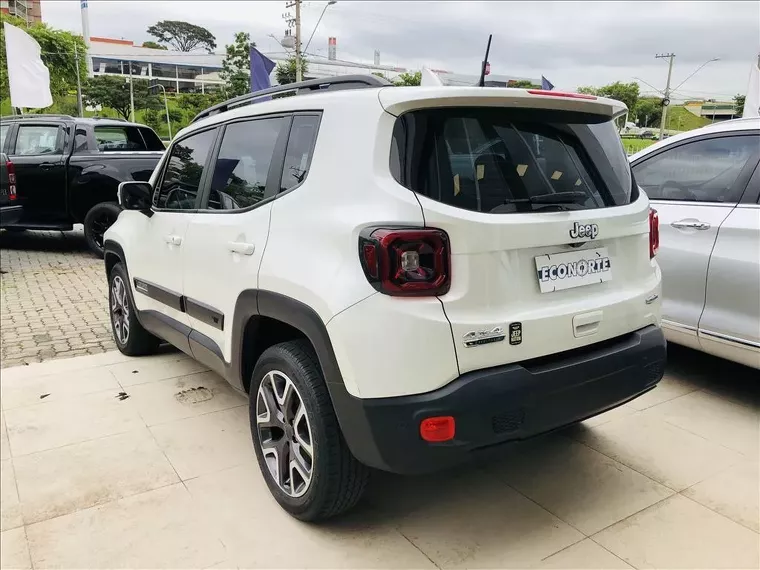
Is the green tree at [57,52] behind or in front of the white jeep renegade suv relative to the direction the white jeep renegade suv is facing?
in front

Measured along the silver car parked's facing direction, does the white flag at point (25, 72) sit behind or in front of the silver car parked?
in front

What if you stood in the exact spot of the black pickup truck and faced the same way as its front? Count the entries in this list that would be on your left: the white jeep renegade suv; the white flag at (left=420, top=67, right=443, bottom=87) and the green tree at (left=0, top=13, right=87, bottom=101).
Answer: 2

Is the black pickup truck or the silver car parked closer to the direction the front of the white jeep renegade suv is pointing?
the black pickup truck

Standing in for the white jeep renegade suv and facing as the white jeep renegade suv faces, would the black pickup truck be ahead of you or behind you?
ahead

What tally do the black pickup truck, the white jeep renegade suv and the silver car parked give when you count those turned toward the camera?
0

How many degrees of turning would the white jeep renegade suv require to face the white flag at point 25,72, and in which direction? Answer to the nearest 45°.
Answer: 0° — it already faces it

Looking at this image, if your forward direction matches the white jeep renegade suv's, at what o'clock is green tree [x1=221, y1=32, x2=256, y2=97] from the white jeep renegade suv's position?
The green tree is roughly at 1 o'clock from the white jeep renegade suv.

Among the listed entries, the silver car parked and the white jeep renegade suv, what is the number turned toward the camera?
0

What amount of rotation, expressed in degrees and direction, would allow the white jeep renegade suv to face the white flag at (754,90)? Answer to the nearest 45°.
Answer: approximately 90° to its right

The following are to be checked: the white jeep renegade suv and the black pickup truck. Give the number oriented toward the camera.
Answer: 0

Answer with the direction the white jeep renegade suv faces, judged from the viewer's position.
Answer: facing away from the viewer and to the left of the viewer
